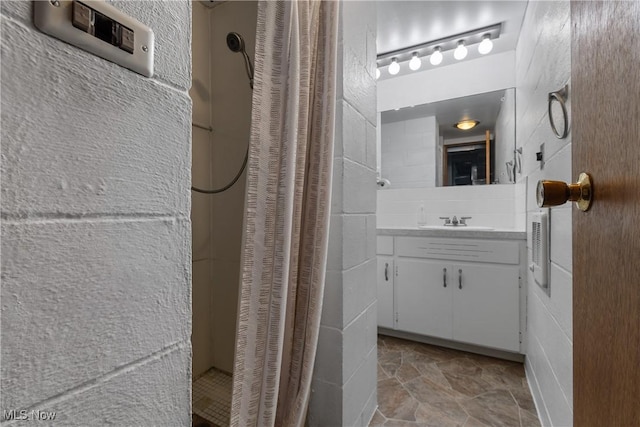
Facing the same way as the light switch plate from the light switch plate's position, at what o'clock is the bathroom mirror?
The bathroom mirror is roughly at 10 o'clock from the light switch plate.

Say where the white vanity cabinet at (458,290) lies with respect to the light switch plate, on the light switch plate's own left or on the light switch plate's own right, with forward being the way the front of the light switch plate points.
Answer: on the light switch plate's own left

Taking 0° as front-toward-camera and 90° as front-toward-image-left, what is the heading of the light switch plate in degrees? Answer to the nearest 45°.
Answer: approximately 315°

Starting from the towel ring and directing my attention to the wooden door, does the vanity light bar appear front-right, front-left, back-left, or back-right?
back-right

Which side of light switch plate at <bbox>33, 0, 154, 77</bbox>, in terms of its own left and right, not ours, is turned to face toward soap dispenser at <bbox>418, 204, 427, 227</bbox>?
left

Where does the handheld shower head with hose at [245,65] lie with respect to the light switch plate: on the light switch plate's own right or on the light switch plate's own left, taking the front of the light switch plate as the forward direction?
on the light switch plate's own left

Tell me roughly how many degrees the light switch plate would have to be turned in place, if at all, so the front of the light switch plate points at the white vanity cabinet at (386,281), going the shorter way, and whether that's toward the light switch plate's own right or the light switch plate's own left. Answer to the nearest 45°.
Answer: approximately 90° to the light switch plate's own left

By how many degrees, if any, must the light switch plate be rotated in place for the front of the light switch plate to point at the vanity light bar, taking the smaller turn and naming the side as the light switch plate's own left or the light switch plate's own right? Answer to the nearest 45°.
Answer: approximately 45° to the light switch plate's own left
